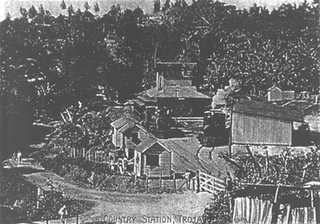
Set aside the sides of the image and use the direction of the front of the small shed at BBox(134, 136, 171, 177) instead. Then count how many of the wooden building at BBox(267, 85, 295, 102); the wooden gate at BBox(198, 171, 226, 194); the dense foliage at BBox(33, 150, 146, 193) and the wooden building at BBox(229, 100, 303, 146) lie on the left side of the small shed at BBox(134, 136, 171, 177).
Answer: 3

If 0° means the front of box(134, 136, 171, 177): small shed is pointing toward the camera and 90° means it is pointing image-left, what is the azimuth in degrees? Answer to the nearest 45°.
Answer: approximately 0°

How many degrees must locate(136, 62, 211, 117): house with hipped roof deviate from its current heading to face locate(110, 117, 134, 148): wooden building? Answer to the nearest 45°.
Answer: approximately 90° to its right

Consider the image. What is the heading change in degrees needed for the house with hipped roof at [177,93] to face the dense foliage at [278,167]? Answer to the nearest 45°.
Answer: approximately 90° to its left

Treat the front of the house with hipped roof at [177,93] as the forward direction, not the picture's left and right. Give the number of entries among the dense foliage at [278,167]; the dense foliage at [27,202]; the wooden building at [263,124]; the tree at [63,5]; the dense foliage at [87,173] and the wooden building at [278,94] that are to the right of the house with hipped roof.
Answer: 3

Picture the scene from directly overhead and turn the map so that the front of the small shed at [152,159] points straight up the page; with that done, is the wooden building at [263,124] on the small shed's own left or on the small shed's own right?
on the small shed's own left

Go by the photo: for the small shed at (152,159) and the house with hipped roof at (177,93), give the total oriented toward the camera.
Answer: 2

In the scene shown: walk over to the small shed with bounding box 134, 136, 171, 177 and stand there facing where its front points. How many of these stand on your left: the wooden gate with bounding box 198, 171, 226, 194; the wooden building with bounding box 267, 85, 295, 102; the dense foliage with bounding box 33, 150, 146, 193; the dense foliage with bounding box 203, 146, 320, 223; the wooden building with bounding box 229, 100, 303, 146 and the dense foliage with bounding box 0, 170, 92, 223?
4

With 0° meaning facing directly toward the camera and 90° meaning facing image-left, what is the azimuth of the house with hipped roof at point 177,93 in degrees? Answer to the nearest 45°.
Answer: approximately 0°

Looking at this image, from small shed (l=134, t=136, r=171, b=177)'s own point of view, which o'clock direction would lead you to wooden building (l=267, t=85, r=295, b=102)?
The wooden building is roughly at 7 o'clock from the small shed.

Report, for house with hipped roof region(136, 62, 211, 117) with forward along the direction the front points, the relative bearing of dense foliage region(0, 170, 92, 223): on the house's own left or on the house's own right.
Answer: on the house's own right
